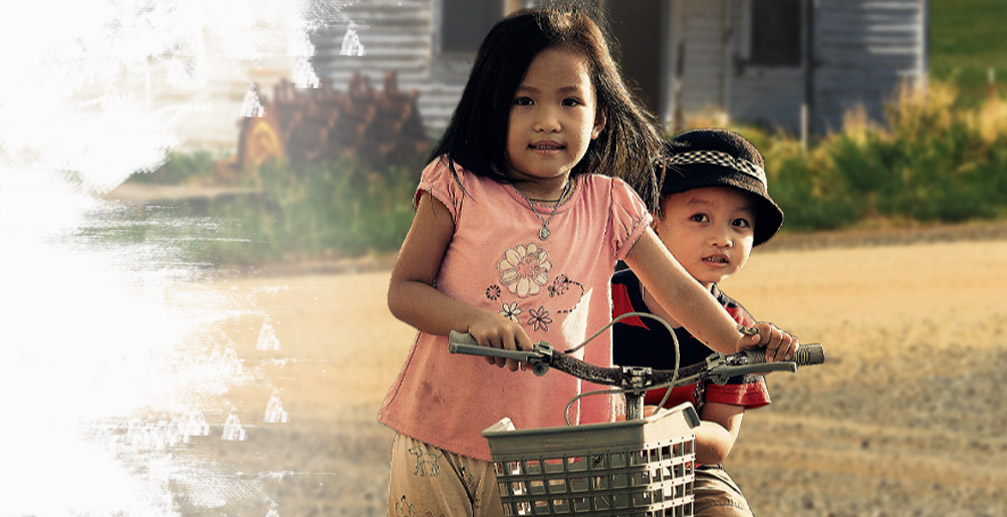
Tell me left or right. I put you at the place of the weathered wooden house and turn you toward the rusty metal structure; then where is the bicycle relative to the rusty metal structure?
left

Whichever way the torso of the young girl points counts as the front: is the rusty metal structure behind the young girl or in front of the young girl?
behind

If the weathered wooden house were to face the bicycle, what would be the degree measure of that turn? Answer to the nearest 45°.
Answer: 0° — it already faces it

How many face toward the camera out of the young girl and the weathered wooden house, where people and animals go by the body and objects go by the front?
2

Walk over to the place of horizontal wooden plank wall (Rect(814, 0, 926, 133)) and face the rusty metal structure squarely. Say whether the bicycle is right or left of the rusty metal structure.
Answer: left

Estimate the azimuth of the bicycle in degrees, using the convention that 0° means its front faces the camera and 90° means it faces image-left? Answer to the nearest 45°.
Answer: approximately 45°

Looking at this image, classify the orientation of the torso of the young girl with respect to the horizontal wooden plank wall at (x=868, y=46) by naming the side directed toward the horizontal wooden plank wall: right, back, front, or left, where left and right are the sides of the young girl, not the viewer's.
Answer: back

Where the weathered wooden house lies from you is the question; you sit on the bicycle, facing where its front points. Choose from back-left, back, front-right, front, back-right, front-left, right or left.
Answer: back-right

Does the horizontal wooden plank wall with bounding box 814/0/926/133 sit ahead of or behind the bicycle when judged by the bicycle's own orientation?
behind

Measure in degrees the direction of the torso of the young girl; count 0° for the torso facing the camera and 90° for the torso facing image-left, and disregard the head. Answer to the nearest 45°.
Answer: approximately 0°

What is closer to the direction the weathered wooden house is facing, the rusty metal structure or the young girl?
the young girl
